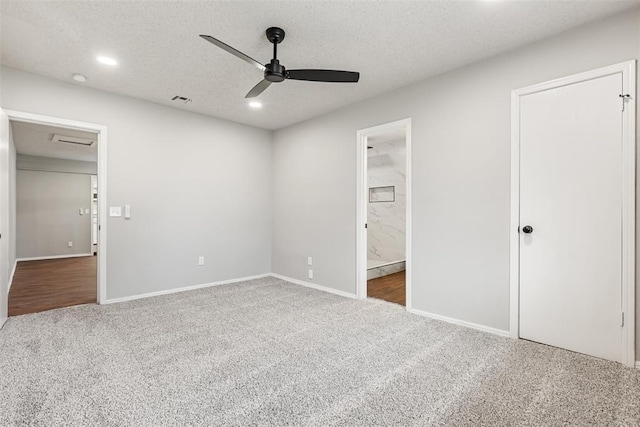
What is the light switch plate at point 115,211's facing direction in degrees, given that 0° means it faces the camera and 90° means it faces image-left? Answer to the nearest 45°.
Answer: approximately 0°

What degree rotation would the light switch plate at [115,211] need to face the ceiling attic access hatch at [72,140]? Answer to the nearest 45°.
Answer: approximately 180°

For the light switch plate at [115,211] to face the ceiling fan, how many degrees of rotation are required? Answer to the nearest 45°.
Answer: approximately 45° to its left

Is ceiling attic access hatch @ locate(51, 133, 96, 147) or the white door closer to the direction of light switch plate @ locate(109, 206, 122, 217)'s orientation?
the white door

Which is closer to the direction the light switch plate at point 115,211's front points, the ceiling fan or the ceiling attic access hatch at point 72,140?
the ceiling fan
